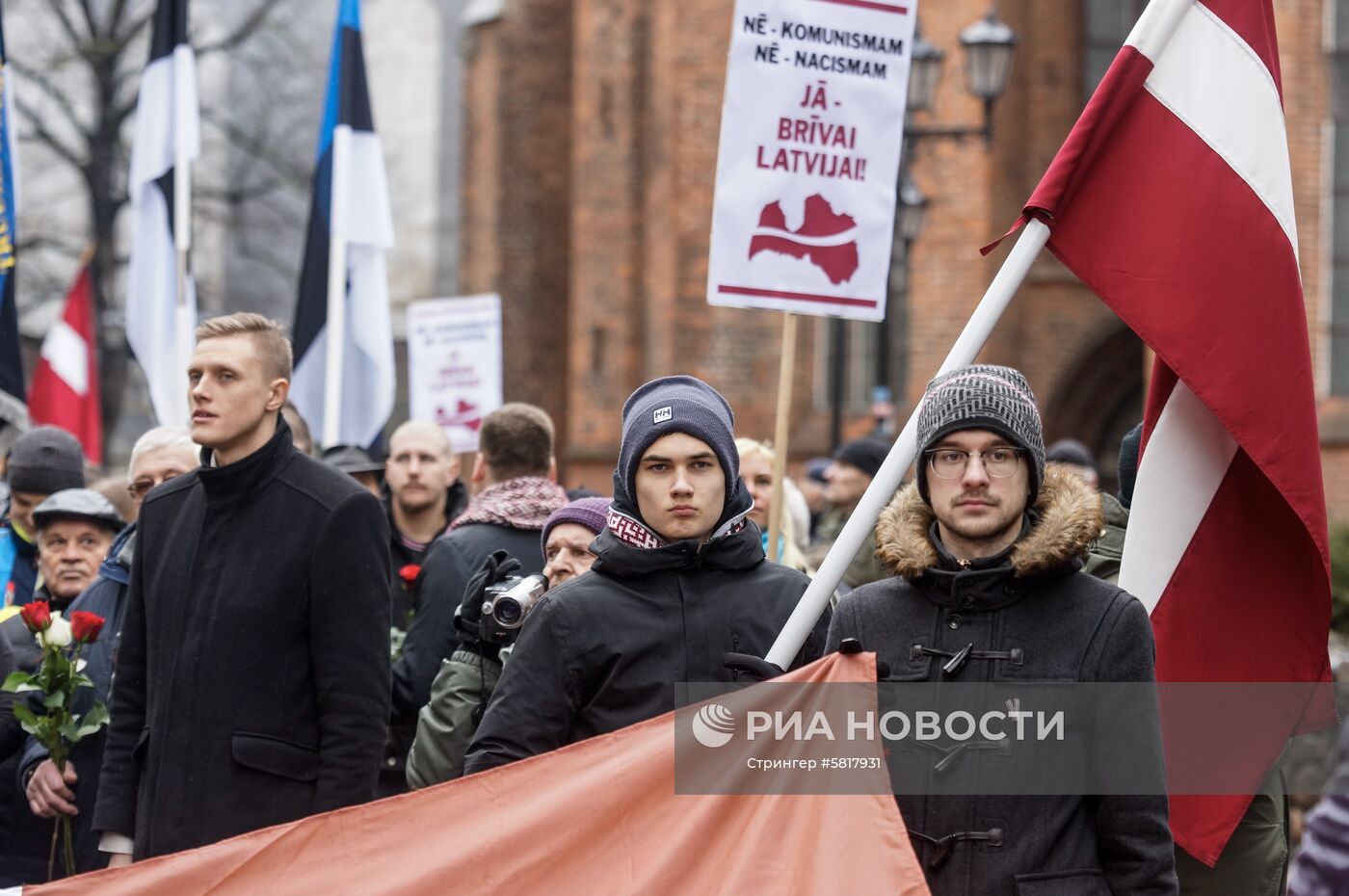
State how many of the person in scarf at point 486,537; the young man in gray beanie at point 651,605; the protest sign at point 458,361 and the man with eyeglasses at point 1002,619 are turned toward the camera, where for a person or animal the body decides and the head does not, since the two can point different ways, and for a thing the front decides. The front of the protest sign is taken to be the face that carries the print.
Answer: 3

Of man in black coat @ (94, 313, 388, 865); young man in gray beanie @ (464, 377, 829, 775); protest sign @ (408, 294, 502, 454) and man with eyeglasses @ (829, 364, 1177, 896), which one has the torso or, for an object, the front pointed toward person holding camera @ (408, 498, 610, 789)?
the protest sign

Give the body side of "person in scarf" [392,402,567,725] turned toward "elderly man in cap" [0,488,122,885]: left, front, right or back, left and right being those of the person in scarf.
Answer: left

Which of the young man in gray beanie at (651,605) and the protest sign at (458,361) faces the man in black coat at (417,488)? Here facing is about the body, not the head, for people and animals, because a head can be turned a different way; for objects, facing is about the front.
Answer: the protest sign

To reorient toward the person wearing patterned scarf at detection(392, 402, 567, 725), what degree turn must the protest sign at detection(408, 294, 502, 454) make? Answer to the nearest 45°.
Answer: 0° — it already faces them

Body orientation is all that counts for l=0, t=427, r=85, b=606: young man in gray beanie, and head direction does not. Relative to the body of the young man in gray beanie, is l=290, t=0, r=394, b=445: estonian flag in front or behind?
behind

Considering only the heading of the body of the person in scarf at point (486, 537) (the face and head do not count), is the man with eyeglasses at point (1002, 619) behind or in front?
behind
